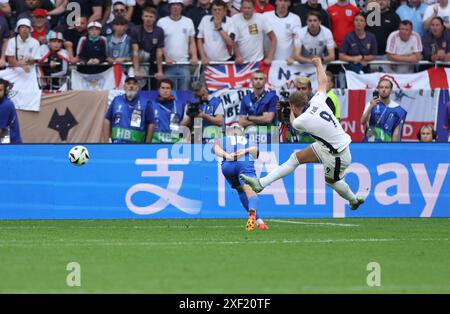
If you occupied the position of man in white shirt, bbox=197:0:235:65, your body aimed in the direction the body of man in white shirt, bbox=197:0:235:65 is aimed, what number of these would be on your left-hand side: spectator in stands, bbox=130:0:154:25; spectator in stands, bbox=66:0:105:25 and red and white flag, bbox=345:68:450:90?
1

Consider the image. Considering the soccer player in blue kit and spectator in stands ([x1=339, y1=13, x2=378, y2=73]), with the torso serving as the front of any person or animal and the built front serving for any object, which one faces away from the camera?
the soccer player in blue kit

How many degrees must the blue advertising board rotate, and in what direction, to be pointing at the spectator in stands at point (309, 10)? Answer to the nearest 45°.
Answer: approximately 135° to its left

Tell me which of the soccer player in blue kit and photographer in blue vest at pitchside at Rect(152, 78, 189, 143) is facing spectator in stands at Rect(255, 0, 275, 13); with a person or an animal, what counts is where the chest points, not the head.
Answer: the soccer player in blue kit

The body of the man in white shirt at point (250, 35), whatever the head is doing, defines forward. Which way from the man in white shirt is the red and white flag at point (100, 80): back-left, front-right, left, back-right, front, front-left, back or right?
right

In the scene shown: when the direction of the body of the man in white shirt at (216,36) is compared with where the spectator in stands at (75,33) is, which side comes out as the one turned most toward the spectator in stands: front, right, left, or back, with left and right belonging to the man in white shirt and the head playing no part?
right

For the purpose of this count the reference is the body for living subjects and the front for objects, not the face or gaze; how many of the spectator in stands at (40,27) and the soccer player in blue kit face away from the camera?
1

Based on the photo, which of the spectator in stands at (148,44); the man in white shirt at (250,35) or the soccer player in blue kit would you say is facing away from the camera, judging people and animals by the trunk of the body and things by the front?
the soccer player in blue kit

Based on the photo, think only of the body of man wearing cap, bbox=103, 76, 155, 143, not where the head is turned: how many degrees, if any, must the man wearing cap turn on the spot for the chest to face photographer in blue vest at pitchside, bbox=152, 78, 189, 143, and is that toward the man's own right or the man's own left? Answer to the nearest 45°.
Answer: approximately 90° to the man's own left

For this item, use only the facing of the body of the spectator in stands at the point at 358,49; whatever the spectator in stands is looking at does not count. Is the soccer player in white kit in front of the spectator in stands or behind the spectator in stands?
in front
